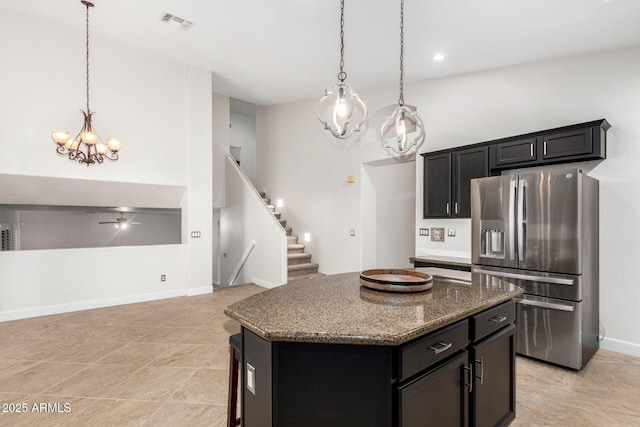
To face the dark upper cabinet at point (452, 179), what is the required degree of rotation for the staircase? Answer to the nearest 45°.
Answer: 0° — it already faces it

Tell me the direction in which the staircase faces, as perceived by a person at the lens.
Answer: facing the viewer and to the right of the viewer

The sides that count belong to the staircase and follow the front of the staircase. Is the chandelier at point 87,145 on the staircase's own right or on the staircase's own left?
on the staircase's own right

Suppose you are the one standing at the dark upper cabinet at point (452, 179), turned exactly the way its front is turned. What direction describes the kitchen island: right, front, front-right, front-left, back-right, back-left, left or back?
front-left

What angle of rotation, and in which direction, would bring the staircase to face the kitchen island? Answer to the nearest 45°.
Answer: approximately 45° to its right

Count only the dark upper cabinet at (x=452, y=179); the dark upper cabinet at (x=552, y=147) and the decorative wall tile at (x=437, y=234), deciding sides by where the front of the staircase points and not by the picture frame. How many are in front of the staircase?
3

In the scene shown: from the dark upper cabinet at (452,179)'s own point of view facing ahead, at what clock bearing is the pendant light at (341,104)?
The pendant light is roughly at 11 o'clock from the dark upper cabinet.

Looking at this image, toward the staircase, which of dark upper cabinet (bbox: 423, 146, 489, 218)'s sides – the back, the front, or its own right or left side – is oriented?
right

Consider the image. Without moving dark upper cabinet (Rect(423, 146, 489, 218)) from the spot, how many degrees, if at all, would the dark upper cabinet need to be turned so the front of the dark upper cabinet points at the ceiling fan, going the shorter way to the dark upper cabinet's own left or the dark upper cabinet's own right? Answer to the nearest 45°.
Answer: approximately 45° to the dark upper cabinet's own right

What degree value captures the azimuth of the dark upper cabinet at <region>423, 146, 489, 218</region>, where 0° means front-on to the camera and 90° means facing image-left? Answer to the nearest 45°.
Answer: approximately 45°

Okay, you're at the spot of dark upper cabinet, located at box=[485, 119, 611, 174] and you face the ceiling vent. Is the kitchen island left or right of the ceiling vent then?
left

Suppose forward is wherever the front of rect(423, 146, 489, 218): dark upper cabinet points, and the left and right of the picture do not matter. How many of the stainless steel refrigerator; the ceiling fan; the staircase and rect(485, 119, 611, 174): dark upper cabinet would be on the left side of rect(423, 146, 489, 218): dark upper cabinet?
2

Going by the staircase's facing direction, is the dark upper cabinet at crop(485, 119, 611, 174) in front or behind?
in front

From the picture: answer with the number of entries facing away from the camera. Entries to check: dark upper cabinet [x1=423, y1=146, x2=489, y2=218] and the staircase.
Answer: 0
